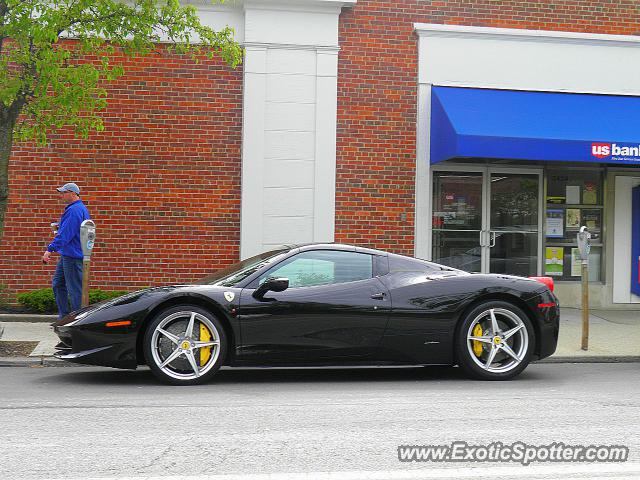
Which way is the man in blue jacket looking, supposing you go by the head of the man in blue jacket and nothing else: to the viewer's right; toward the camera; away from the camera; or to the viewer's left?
to the viewer's left

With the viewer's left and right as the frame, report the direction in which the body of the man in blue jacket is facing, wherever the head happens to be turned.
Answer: facing to the left of the viewer

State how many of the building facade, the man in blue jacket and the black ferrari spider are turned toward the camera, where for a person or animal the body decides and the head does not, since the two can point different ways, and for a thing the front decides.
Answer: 1

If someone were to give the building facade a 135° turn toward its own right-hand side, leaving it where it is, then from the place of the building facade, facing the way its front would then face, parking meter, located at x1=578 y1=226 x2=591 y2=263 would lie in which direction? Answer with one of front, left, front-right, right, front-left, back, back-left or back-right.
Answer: back

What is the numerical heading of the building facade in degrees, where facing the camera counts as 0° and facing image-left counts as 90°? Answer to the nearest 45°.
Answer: approximately 0°

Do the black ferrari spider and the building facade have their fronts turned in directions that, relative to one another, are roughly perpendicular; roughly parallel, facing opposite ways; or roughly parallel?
roughly perpendicular

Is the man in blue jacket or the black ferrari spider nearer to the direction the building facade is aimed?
the black ferrari spider

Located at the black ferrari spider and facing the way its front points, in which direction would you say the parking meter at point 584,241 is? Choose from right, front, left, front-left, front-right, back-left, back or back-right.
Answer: back-right

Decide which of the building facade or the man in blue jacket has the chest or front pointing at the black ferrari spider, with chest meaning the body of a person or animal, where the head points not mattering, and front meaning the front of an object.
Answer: the building facade

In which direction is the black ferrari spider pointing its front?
to the viewer's left

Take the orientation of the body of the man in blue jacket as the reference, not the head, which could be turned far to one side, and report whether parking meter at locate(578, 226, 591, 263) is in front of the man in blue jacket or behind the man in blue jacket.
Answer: behind

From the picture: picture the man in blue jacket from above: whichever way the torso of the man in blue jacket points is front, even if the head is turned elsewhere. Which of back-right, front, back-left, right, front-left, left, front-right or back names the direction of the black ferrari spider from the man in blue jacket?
back-left

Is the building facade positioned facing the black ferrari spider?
yes

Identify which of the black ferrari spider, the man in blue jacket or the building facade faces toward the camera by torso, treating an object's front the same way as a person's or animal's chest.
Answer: the building facade
